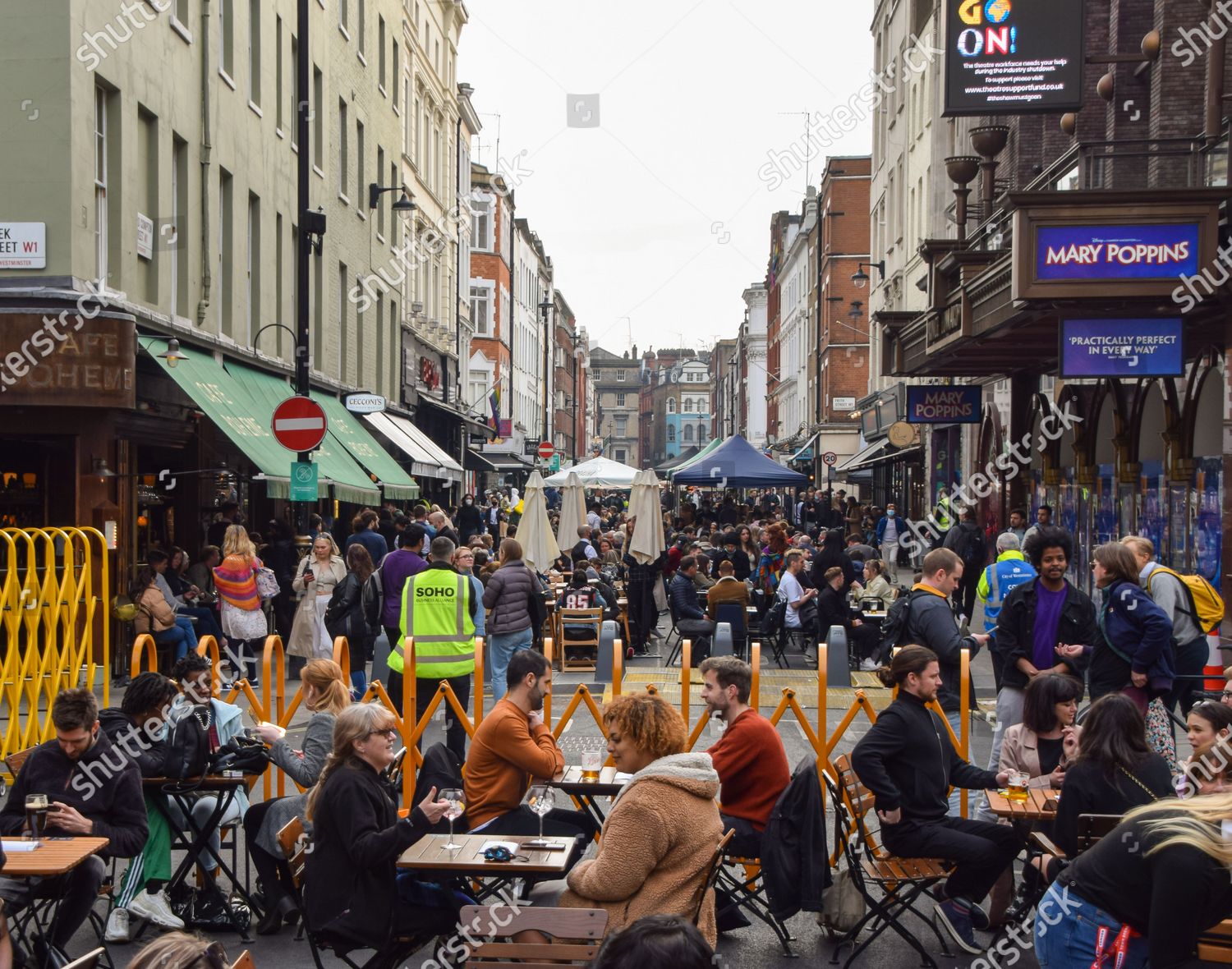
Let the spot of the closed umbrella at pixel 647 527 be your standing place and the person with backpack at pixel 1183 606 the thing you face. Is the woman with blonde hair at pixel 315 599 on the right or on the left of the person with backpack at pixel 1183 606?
right

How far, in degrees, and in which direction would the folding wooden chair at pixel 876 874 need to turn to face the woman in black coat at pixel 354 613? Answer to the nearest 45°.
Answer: approximately 135° to its left

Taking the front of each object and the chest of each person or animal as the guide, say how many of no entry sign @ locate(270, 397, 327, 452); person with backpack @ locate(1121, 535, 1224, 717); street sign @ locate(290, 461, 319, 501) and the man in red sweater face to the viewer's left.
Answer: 2

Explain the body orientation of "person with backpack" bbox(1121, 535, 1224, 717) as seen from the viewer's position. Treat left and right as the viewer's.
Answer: facing to the left of the viewer

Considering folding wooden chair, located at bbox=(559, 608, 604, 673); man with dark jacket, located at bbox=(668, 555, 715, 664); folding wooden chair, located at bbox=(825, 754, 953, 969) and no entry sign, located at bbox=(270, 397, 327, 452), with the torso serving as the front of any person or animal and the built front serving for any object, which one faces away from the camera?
folding wooden chair, located at bbox=(559, 608, 604, 673)

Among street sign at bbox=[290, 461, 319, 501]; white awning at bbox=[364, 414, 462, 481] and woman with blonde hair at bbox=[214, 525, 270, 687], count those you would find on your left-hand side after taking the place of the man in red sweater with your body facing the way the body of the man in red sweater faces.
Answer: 0

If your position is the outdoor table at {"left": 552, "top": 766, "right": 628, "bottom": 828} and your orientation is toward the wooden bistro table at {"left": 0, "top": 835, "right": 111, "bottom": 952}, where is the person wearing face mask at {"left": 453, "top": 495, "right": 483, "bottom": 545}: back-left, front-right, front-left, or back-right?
back-right

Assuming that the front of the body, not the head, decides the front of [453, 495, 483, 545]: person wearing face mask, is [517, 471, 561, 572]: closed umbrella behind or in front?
in front

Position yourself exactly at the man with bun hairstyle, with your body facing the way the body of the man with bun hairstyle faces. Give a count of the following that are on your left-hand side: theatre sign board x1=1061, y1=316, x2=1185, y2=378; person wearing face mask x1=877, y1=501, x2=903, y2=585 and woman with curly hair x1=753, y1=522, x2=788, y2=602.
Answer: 3

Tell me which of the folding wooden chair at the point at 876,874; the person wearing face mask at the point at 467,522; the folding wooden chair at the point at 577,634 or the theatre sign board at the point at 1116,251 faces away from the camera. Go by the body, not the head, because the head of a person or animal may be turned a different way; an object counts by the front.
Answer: the folding wooden chair at the point at 577,634

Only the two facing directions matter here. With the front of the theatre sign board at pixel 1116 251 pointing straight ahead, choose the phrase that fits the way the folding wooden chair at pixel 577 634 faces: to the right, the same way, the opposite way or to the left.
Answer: the opposite way

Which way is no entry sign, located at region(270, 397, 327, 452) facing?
toward the camera

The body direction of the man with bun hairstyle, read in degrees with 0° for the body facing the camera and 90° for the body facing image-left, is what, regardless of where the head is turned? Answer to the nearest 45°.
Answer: approximately 270°

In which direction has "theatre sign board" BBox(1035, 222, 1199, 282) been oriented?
toward the camera

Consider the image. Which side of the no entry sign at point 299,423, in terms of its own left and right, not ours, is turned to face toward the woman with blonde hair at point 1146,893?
front

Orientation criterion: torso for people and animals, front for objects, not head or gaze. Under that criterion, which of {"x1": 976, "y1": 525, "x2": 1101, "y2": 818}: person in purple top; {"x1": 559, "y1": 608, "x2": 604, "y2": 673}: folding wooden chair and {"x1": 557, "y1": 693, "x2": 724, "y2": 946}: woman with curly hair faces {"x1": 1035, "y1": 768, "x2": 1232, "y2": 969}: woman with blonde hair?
the person in purple top

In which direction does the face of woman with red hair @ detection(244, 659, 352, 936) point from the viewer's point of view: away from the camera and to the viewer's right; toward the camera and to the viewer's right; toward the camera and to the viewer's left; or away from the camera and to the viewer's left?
away from the camera and to the viewer's left

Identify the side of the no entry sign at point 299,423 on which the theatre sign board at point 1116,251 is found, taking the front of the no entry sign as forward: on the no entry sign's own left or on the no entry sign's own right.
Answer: on the no entry sign's own left
